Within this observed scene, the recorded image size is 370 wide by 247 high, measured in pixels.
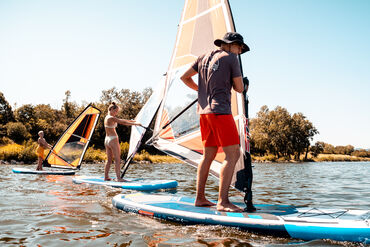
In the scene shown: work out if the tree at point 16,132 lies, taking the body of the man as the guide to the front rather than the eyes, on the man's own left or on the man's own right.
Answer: on the man's own left

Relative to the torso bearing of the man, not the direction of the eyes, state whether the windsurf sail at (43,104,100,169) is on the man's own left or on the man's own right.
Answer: on the man's own left
